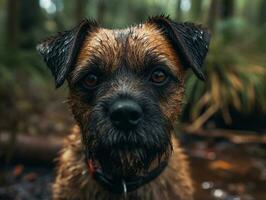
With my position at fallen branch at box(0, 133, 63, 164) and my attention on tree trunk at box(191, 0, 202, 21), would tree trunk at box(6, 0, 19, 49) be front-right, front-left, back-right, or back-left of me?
front-left

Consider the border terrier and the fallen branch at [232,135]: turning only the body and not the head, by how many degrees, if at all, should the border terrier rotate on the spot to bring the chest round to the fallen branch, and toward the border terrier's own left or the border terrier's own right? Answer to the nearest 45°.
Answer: approximately 135° to the border terrier's own left

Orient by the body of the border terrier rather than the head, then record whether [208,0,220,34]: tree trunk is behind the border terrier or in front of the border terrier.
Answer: behind

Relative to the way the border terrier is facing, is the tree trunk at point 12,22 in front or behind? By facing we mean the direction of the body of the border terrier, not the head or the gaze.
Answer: behind

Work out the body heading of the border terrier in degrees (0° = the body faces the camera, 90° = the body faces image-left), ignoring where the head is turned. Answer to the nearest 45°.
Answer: approximately 0°

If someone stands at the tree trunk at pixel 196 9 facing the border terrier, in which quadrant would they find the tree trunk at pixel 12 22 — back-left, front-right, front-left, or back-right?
front-right

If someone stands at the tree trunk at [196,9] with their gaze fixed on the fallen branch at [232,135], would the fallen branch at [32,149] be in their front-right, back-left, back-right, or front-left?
front-right
